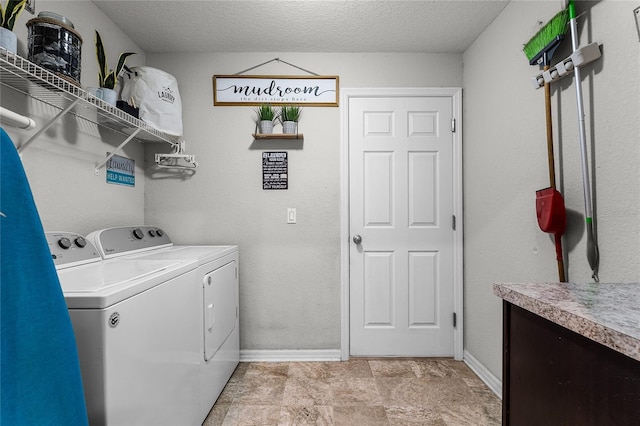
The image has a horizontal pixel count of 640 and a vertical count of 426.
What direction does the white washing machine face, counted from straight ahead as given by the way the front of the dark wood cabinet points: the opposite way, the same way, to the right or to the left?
the opposite way

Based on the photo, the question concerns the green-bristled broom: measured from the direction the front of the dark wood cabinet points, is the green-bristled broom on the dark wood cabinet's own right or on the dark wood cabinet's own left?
on the dark wood cabinet's own right

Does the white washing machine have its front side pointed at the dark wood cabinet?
yes

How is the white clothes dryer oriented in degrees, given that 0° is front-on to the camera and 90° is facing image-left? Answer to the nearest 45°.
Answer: approximately 315°

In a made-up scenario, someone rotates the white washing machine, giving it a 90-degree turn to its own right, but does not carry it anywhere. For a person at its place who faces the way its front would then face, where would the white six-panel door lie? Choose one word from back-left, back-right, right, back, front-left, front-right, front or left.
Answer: back-left

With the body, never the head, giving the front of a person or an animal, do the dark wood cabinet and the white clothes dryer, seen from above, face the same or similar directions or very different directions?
very different directions

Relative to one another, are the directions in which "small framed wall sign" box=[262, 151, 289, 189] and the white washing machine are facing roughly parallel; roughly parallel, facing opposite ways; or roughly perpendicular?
roughly perpendicular

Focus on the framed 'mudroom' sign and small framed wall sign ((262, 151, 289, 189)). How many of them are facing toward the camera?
2

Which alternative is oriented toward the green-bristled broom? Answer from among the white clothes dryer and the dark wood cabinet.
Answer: the white clothes dryer

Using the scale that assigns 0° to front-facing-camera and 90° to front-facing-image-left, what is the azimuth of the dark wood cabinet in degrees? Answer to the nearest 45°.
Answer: approximately 45°

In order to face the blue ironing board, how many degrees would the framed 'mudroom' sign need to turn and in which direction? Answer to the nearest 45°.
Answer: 0° — it already faces it

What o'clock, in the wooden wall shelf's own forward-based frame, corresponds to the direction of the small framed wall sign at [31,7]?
The small framed wall sign is roughly at 2 o'clock from the wooden wall shelf.

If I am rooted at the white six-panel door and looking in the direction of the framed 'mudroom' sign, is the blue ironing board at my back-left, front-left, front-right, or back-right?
front-left

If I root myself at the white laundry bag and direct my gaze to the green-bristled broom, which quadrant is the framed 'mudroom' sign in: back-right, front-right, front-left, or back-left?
front-left

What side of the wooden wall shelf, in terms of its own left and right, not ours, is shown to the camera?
front

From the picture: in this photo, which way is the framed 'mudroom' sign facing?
toward the camera

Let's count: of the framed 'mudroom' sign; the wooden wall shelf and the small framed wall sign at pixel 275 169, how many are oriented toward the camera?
3

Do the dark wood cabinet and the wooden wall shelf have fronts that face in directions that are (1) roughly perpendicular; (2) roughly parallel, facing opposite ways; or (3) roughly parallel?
roughly perpendicular
